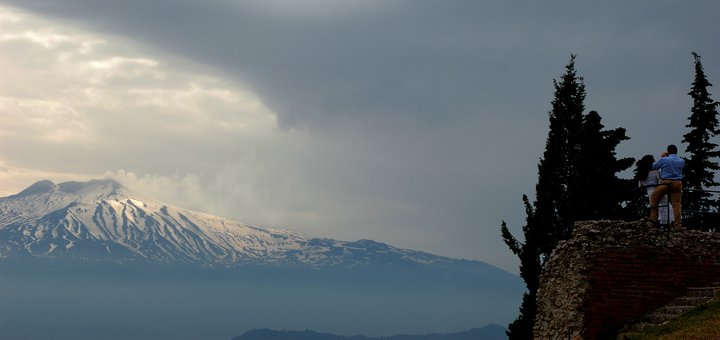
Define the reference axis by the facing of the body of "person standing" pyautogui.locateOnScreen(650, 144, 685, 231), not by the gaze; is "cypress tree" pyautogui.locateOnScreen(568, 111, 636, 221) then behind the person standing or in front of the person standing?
in front

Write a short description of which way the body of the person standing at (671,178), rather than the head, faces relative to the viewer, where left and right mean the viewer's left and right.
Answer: facing away from the viewer and to the left of the viewer
